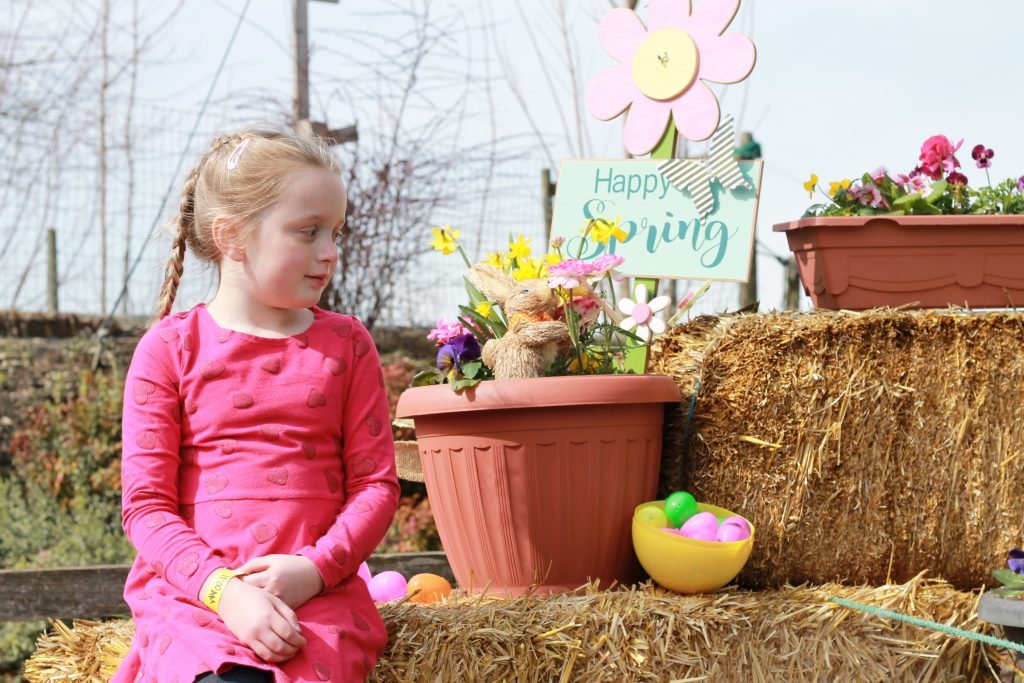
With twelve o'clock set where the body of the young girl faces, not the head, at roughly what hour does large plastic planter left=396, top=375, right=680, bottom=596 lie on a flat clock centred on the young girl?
The large plastic planter is roughly at 8 o'clock from the young girl.

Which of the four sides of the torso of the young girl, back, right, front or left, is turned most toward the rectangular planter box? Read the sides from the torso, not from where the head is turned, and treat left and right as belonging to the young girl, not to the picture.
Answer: left

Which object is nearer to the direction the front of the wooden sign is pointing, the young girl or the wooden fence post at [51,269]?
the young girl
